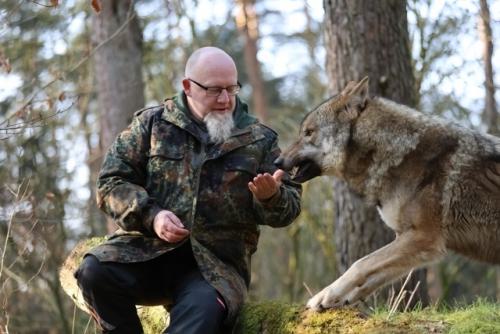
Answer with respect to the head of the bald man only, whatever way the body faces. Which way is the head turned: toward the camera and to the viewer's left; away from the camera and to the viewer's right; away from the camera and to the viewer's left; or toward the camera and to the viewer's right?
toward the camera and to the viewer's right

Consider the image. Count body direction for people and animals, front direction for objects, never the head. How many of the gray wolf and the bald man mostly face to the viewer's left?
1

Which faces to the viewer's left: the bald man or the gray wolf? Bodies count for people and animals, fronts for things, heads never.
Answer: the gray wolf

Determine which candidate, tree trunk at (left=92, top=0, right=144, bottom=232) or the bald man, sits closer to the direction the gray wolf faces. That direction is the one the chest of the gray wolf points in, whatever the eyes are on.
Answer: the bald man

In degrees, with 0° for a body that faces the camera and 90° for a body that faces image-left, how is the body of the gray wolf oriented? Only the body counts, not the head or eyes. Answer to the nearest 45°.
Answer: approximately 90°

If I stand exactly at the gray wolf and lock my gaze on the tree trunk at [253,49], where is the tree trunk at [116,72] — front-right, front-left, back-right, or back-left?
front-left

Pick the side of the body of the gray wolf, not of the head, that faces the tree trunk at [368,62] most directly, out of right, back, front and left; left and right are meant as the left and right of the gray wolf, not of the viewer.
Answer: right

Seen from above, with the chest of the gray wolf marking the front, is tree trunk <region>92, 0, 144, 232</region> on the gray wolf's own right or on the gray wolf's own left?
on the gray wolf's own right

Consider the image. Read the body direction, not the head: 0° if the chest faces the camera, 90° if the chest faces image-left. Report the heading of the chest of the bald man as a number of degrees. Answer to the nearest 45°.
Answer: approximately 0°

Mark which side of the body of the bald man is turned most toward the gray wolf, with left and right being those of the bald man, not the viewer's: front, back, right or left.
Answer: left

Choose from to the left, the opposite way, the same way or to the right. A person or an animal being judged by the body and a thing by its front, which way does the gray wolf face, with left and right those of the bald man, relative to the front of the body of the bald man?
to the right

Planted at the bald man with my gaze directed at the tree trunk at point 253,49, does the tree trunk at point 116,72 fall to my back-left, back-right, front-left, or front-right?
front-left

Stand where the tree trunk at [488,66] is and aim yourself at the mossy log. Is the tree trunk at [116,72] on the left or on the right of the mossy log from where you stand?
right

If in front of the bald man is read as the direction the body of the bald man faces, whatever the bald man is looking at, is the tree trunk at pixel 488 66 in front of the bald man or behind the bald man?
behind
